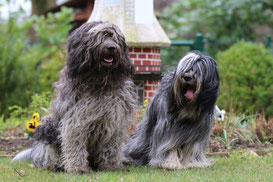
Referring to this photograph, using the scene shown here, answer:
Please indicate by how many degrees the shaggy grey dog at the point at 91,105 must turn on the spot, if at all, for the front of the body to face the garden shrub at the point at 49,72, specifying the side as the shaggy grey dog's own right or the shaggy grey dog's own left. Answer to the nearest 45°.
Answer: approximately 135° to the shaggy grey dog's own left

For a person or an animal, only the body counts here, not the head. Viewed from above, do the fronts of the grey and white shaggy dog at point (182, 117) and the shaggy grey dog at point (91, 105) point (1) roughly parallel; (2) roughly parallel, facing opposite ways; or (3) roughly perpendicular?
roughly parallel

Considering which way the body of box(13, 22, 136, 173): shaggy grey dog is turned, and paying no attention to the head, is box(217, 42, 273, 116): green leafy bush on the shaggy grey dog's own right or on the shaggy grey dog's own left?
on the shaggy grey dog's own left

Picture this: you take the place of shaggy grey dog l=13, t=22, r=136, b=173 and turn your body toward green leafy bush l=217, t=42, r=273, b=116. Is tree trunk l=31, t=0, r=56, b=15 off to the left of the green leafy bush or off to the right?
left

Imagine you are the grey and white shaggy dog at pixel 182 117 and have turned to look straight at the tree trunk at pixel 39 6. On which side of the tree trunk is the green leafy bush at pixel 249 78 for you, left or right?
right

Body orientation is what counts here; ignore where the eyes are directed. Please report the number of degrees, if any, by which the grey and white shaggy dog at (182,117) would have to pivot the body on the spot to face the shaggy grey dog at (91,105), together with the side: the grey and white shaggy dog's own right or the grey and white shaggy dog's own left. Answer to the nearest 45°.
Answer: approximately 135° to the grey and white shaggy dog's own right

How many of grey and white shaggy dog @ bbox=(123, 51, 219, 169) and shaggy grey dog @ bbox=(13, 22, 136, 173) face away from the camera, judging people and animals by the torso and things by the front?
0

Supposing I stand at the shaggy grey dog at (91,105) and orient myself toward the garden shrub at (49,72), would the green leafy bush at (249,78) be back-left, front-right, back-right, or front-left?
front-right

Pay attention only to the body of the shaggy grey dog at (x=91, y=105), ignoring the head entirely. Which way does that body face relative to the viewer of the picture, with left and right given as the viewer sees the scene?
facing the viewer and to the right of the viewer

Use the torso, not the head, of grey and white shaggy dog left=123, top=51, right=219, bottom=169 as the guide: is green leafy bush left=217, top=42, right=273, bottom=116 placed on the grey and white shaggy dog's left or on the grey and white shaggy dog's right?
on the grey and white shaggy dog's left

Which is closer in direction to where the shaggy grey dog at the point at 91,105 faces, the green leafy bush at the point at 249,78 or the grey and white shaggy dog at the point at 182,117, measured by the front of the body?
the grey and white shaggy dog

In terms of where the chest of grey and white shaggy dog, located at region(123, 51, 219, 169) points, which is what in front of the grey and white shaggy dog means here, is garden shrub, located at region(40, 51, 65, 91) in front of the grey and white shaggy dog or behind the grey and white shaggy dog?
behind
